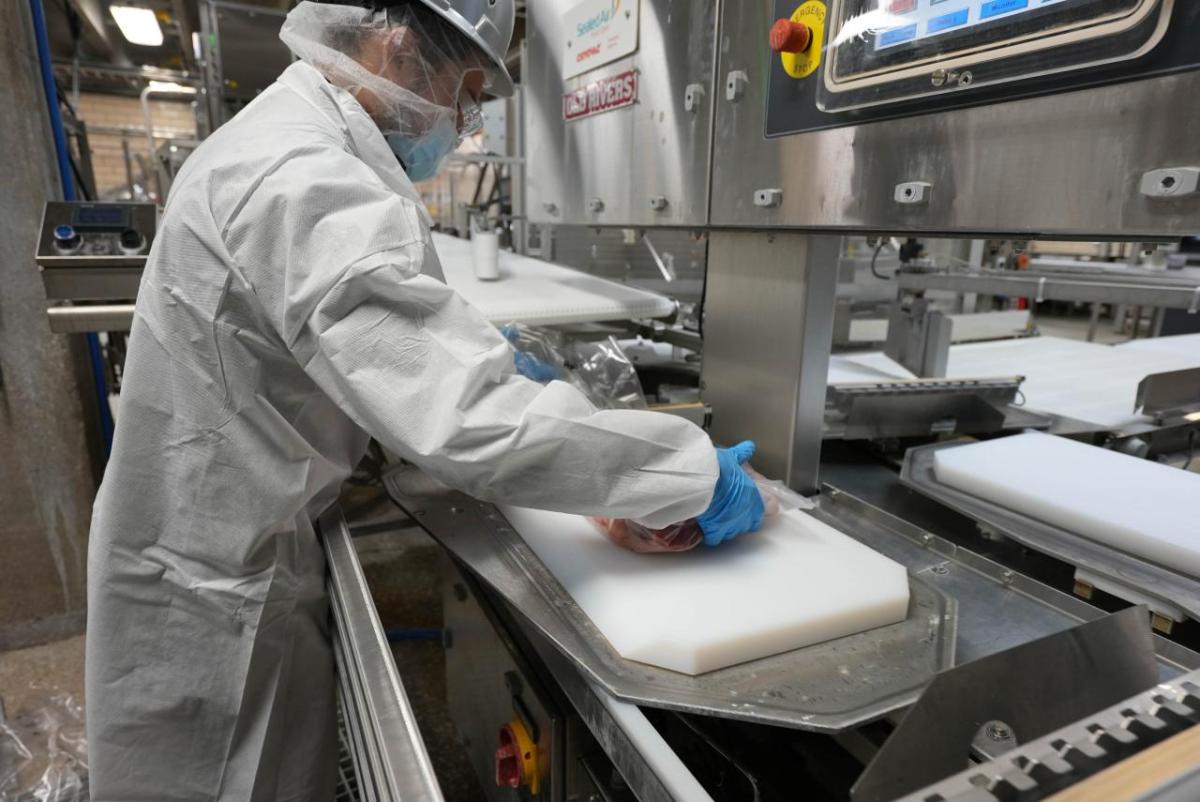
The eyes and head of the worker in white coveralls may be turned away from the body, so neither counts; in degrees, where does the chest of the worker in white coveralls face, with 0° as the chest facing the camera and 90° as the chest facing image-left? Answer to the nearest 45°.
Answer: approximately 270°

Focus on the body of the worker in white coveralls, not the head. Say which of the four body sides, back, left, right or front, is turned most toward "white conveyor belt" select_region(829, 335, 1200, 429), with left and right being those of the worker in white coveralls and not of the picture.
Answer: front

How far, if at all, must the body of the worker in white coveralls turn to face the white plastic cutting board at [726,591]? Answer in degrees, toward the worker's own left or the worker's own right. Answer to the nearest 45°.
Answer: approximately 45° to the worker's own right

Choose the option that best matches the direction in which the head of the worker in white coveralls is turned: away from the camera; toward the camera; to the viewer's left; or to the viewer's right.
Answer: to the viewer's right

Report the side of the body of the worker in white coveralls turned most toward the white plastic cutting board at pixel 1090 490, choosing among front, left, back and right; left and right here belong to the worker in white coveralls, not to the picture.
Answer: front

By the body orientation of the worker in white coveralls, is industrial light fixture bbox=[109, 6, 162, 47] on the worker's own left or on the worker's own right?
on the worker's own left

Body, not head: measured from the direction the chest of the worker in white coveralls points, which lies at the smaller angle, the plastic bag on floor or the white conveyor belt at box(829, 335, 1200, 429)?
the white conveyor belt

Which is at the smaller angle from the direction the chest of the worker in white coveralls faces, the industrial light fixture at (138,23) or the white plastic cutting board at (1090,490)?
the white plastic cutting board
